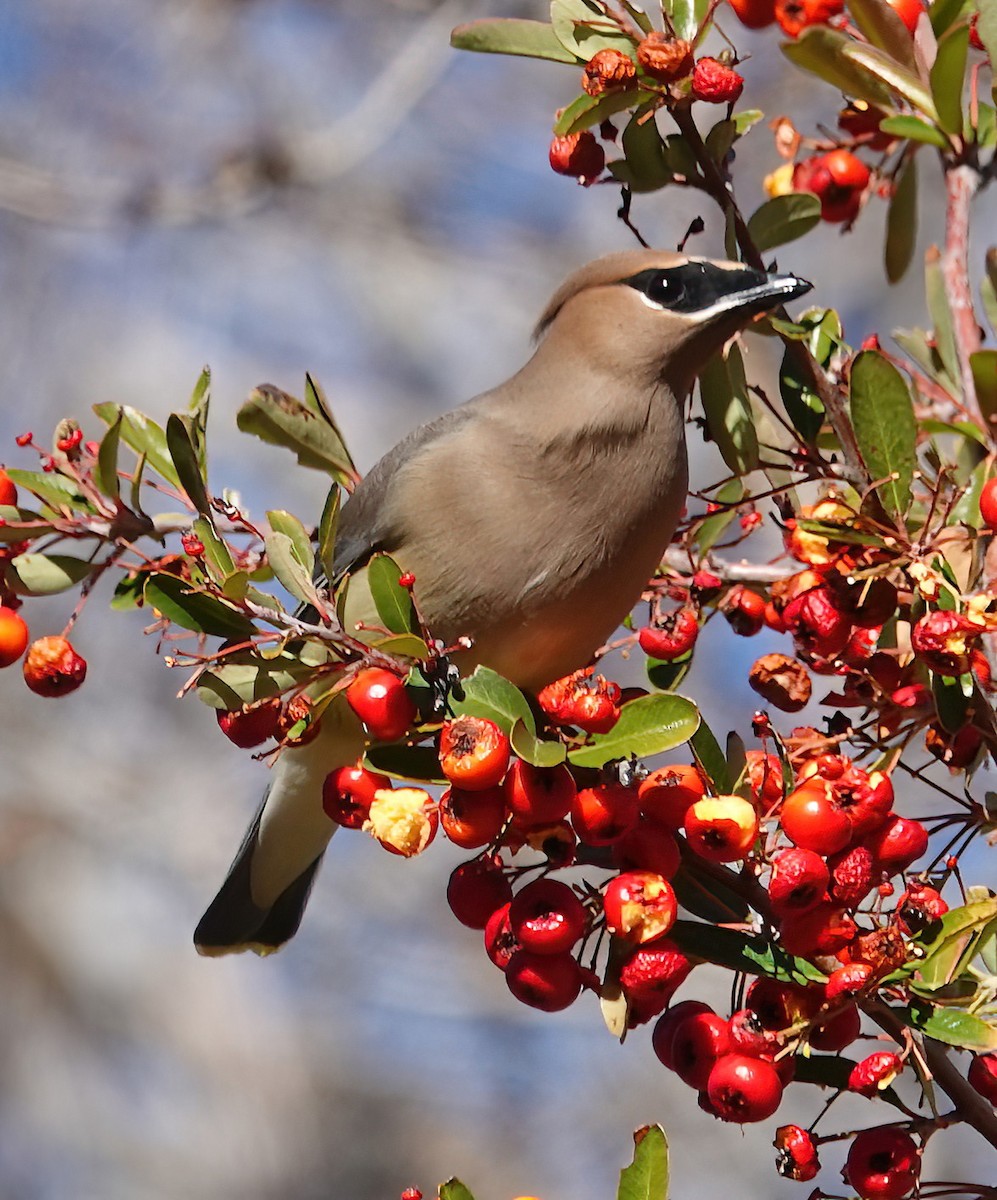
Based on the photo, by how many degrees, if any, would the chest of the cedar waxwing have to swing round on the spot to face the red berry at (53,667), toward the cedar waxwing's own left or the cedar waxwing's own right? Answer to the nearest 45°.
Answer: approximately 90° to the cedar waxwing's own right

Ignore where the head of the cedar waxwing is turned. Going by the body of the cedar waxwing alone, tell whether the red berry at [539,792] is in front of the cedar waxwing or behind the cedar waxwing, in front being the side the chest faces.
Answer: in front

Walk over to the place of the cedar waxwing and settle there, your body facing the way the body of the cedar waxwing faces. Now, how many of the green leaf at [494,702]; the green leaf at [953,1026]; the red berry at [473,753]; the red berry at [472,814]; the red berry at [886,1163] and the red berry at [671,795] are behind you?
0

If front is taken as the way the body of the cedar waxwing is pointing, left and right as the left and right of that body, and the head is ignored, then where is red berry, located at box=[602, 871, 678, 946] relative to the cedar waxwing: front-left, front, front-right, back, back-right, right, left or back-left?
front-right

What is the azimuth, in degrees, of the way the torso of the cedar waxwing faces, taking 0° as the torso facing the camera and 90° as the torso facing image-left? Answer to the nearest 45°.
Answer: approximately 315°

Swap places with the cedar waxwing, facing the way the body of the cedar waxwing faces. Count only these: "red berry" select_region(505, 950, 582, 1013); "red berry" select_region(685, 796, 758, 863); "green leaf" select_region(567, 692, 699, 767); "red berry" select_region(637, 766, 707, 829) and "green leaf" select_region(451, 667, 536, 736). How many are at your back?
0

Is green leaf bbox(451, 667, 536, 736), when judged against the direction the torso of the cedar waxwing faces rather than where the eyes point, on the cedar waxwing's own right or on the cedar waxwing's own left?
on the cedar waxwing's own right

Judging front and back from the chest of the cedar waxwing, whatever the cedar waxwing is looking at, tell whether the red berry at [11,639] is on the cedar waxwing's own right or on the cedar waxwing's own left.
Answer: on the cedar waxwing's own right

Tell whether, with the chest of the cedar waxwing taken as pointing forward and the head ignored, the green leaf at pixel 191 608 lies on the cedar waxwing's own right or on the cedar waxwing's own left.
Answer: on the cedar waxwing's own right

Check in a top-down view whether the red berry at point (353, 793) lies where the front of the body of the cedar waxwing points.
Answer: no

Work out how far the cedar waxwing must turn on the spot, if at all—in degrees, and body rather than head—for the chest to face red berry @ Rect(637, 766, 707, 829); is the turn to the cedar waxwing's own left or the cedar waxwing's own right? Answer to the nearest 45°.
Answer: approximately 45° to the cedar waxwing's own right

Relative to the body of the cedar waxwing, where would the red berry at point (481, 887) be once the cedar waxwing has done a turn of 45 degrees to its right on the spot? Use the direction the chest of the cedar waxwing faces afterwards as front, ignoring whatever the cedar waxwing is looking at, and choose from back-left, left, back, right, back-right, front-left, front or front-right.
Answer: front

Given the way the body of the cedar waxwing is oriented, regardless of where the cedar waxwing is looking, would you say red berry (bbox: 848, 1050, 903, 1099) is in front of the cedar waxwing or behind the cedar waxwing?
in front
